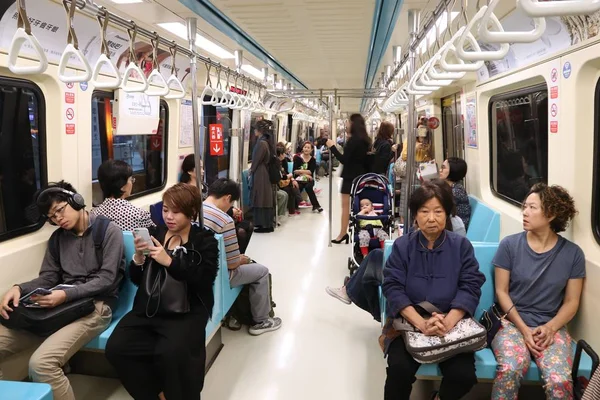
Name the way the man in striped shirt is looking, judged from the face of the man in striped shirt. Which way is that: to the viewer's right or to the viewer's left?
to the viewer's right

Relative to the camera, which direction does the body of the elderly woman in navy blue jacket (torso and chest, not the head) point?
toward the camera

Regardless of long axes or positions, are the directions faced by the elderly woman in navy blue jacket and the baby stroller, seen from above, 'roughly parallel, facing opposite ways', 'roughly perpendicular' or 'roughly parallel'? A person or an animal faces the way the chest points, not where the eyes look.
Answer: roughly parallel

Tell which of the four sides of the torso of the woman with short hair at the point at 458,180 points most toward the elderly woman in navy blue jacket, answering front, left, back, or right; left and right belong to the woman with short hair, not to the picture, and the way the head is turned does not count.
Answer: left

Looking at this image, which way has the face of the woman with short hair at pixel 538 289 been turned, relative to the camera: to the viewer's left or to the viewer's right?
to the viewer's left

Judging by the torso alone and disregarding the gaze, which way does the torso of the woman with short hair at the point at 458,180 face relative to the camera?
to the viewer's left
